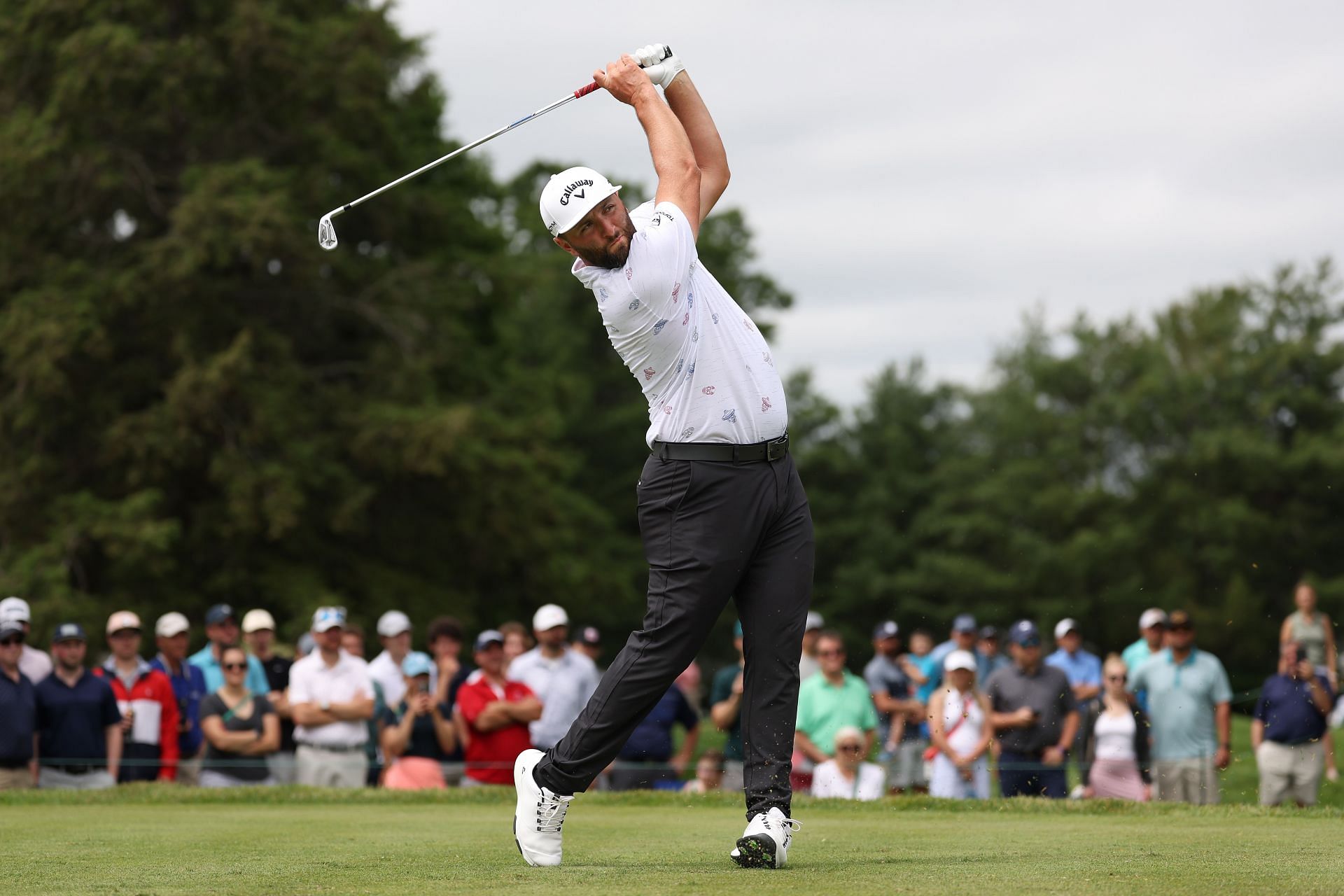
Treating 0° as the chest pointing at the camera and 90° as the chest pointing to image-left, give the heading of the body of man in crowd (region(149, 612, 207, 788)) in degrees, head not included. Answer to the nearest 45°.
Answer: approximately 0°

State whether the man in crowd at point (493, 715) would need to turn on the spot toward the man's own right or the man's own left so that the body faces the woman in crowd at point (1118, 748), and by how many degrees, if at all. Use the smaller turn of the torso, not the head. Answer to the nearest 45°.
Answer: approximately 45° to the man's own left

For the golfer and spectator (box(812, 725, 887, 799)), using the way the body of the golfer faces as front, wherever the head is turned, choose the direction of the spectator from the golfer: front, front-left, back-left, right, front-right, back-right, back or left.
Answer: back-left

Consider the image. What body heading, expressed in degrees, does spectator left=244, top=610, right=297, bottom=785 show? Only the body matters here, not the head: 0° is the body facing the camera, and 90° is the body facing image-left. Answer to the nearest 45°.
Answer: approximately 0°

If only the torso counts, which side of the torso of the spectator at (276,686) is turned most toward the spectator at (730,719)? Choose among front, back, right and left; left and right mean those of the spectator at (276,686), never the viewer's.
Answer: left

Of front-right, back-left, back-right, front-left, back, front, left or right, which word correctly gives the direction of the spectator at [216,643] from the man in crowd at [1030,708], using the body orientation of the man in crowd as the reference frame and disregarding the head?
right

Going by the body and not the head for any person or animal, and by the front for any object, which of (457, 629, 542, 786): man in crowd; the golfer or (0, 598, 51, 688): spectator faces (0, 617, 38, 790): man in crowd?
the spectator

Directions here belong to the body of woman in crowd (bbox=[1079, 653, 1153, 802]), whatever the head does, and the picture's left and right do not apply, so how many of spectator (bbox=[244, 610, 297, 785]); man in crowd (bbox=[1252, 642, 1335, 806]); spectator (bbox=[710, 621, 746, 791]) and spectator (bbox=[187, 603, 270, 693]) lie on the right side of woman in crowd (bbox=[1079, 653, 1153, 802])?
3
